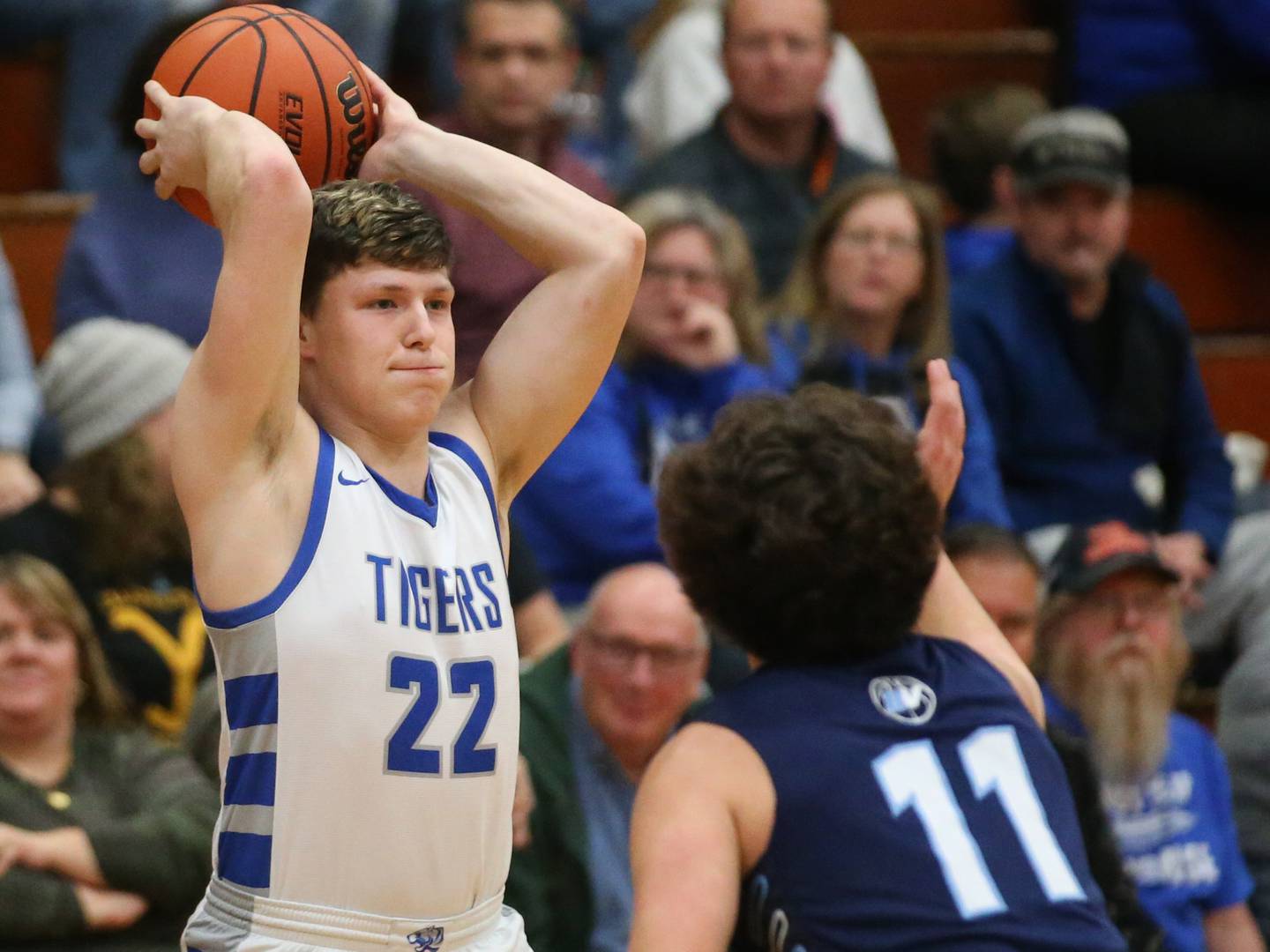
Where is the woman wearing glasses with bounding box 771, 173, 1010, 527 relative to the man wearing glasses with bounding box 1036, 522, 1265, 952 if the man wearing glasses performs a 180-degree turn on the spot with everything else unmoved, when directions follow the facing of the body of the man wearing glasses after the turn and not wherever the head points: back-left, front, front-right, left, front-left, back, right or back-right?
front-left

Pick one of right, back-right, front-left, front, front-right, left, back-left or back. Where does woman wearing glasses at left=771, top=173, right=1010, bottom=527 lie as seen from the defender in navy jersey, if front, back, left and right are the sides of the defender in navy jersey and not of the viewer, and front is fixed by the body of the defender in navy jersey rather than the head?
front-right

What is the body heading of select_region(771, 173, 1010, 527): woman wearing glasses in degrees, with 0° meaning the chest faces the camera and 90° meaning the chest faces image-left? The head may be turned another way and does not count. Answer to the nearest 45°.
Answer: approximately 0°

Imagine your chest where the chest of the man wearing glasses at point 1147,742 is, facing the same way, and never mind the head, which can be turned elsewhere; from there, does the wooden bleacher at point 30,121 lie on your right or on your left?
on your right

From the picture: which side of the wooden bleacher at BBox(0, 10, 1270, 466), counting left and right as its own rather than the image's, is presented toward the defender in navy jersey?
front

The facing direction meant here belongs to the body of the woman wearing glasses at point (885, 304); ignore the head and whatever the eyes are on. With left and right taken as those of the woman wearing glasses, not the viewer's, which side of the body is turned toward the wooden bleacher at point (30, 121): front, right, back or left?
right

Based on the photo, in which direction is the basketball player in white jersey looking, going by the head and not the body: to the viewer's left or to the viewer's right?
to the viewer's right

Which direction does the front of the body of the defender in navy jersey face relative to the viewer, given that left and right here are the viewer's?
facing away from the viewer and to the left of the viewer

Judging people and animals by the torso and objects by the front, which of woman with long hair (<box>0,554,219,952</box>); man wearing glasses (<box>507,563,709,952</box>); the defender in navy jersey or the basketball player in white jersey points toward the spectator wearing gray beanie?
the defender in navy jersey

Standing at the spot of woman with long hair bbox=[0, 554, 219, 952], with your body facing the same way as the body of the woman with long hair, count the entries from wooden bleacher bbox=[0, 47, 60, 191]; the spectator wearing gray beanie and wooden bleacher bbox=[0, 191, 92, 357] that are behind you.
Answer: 3

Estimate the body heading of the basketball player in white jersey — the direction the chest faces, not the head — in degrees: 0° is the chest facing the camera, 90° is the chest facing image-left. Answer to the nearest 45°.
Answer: approximately 315°

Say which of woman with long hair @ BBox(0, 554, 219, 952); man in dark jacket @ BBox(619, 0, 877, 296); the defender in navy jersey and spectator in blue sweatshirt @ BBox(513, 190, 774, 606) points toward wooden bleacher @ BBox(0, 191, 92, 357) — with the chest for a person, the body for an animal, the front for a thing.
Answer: the defender in navy jersey
